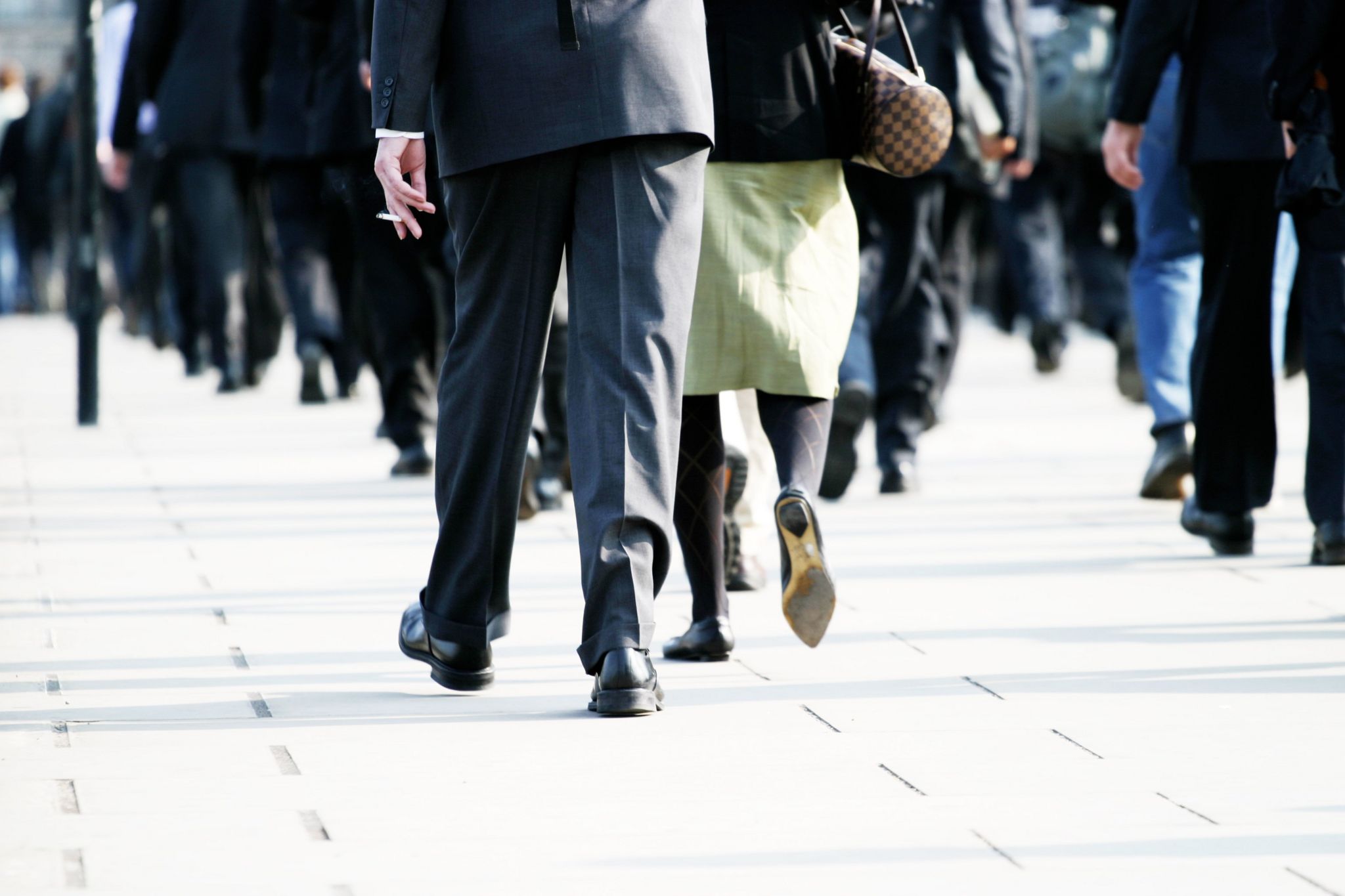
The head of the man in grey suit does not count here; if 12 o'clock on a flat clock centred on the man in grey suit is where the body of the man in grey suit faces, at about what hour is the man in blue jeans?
The man in blue jeans is roughly at 1 o'clock from the man in grey suit.

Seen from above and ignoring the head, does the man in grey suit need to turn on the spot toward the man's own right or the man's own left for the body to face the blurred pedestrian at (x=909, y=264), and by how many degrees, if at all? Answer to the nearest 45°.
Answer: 0° — they already face them

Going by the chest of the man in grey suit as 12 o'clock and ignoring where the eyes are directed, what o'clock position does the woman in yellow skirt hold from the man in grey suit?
The woman in yellow skirt is roughly at 1 o'clock from the man in grey suit.

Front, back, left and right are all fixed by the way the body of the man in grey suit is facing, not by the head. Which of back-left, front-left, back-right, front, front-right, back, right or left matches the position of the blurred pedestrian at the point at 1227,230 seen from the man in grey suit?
front-right

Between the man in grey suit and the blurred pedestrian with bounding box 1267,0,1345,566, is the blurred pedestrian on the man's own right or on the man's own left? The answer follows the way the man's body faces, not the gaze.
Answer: on the man's own right

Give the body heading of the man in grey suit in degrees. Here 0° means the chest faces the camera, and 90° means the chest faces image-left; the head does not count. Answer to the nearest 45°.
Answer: approximately 180°
